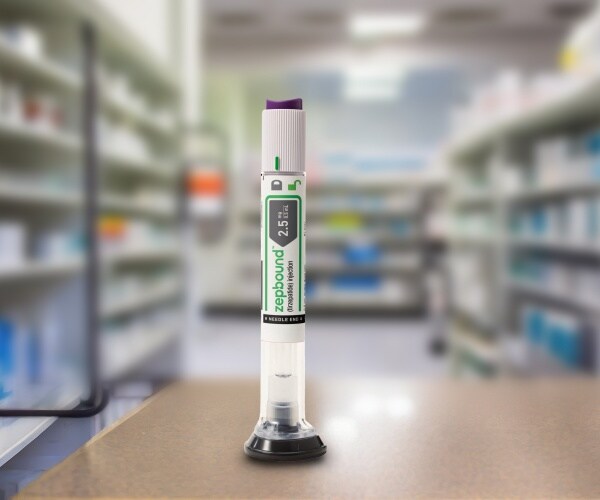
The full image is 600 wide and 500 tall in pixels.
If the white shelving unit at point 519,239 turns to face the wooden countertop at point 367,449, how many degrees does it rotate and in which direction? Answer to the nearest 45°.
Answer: approximately 45° to its left

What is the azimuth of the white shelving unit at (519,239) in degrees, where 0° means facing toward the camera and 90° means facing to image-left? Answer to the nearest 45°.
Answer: approximately 45°

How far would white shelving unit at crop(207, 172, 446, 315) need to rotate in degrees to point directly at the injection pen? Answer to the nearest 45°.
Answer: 0° — it already faces it

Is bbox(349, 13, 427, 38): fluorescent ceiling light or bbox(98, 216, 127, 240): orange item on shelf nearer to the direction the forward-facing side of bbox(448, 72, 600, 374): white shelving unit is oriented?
the orange item on shelf

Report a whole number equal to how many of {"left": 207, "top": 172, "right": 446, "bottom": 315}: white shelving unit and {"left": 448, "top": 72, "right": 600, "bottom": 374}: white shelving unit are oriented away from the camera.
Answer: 0

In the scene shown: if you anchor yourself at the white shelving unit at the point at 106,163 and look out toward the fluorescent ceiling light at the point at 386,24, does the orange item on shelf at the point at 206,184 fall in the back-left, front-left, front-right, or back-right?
front-left

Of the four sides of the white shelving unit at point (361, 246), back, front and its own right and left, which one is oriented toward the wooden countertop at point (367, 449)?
front

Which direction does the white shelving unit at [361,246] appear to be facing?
toward the camera

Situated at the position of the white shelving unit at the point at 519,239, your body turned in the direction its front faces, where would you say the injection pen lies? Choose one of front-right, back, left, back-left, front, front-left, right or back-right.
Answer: front-left

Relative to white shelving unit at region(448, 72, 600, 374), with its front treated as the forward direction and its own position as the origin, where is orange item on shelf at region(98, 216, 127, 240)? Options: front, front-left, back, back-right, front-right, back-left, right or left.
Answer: front-right

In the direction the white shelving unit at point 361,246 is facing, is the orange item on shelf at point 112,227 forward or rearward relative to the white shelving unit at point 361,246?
forward

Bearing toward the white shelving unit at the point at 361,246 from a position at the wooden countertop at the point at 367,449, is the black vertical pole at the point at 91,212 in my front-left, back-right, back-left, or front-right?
front-left

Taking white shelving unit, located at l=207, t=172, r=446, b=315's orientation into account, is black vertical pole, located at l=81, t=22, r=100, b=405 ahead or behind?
ahead
